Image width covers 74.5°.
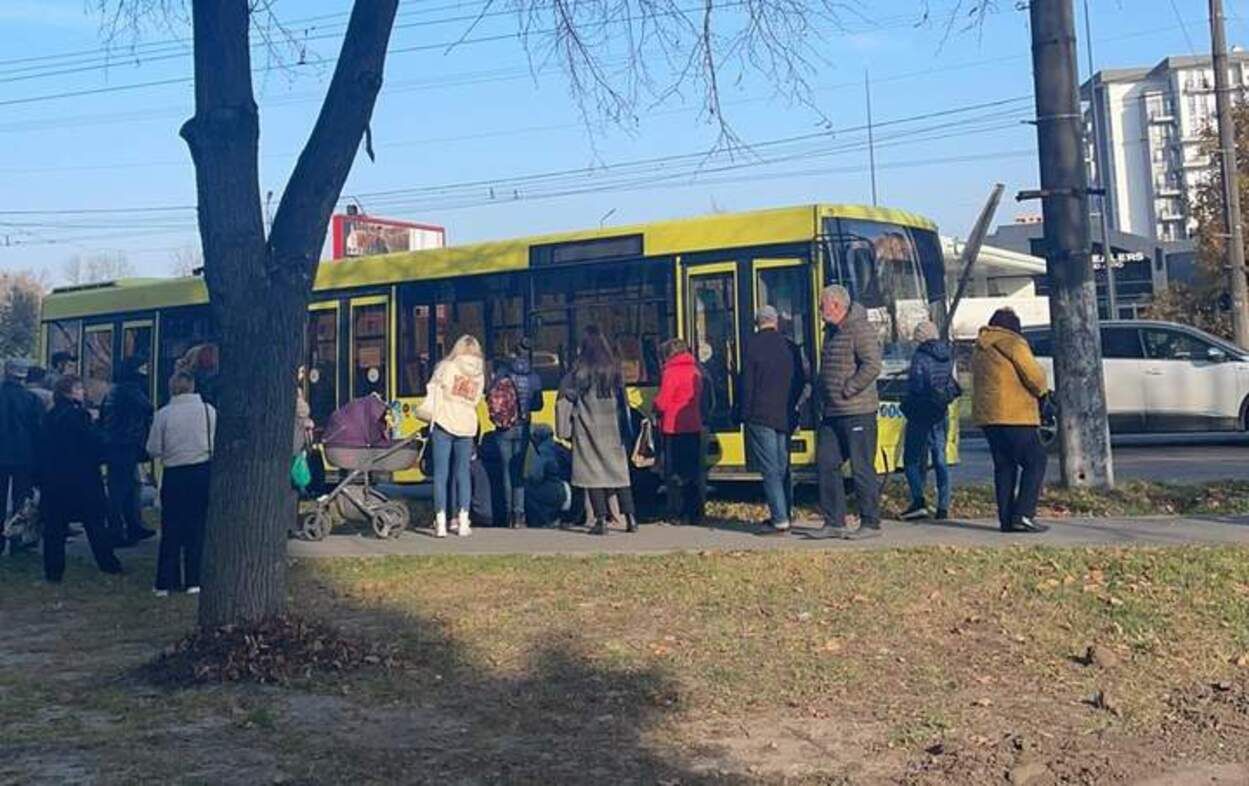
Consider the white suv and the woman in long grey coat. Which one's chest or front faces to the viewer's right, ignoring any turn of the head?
the white suv

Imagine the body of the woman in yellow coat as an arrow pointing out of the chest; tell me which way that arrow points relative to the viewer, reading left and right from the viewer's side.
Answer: facing away from the viewer and to the right of the viewer

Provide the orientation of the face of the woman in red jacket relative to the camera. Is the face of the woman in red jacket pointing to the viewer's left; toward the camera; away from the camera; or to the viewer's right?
away from the camera

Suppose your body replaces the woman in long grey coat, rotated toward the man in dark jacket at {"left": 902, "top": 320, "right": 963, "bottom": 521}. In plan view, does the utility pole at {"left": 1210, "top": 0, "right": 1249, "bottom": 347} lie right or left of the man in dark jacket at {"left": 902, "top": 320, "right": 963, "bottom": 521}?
left

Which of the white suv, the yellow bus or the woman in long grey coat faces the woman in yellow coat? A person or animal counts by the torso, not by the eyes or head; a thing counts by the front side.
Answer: the yellow bus

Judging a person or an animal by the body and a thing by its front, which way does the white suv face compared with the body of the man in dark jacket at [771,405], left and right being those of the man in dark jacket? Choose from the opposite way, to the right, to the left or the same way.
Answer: to the right

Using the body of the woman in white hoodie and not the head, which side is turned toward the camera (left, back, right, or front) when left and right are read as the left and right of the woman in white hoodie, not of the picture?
back

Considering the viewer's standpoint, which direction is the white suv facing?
facing to the right of the viewer

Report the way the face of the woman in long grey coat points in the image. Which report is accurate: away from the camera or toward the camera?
away from the camera

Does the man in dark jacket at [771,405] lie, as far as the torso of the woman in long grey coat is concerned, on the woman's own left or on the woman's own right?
on the woman's own right

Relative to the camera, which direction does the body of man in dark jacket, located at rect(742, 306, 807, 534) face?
away from the camera
